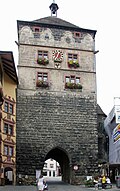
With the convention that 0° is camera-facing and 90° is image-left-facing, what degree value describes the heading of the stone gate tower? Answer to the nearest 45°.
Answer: approximately 0°

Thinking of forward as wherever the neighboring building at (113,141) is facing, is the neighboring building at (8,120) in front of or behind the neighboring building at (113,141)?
in front

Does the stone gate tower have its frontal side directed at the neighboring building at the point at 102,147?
no

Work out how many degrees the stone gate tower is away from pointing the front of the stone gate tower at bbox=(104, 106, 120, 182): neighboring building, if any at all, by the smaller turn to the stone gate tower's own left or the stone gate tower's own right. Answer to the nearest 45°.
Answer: approximately 90° to the stone gate tower's own left

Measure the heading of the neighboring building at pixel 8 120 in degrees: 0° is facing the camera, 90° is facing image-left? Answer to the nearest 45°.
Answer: approximately 315°

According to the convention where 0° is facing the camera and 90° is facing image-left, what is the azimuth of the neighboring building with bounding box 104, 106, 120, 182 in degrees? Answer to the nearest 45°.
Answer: approximately 90°

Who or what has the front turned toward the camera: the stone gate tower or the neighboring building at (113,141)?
the stone gate tower

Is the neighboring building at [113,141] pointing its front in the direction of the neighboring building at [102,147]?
no

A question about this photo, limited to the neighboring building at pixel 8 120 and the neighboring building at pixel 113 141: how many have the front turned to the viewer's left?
1
